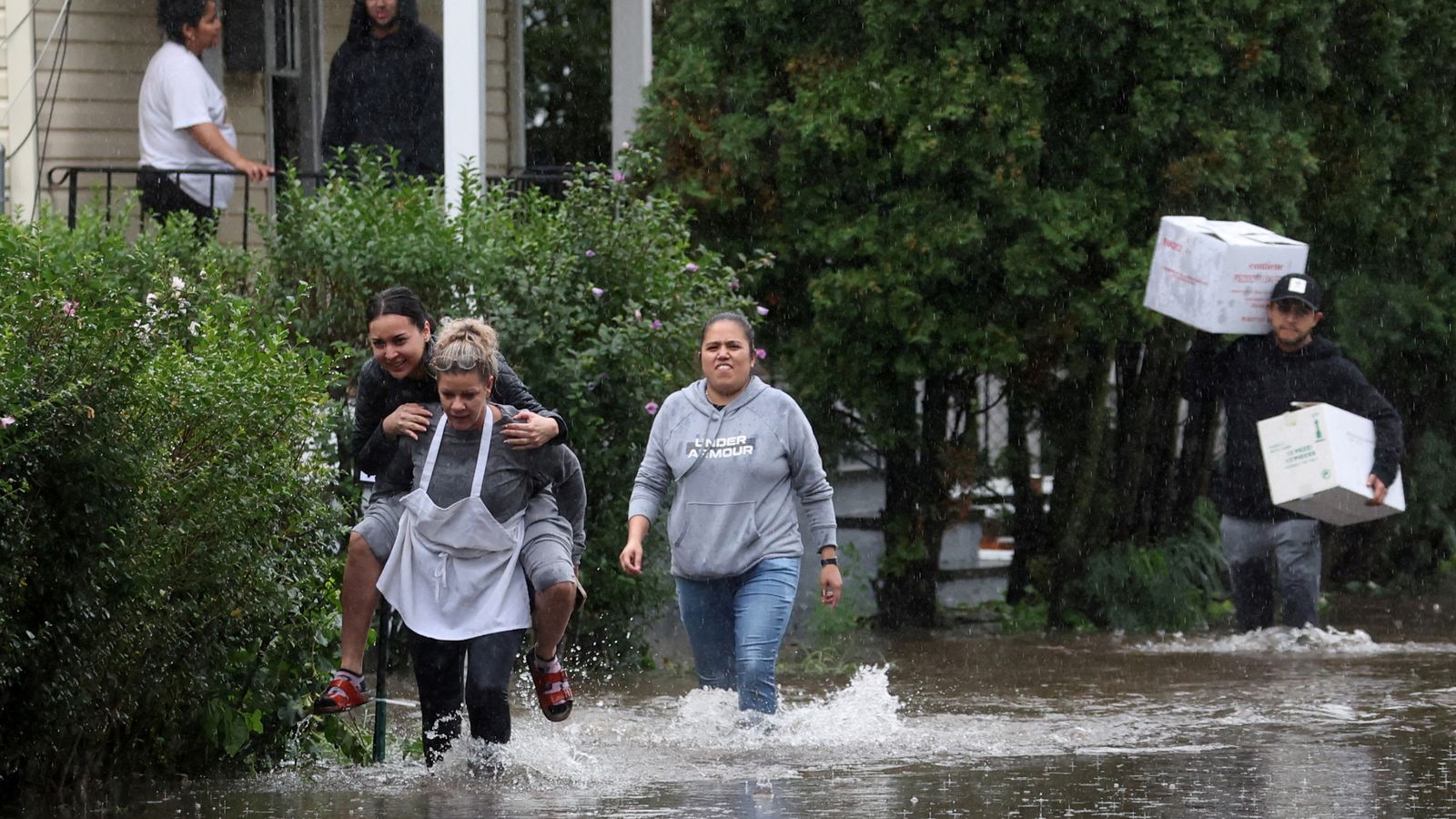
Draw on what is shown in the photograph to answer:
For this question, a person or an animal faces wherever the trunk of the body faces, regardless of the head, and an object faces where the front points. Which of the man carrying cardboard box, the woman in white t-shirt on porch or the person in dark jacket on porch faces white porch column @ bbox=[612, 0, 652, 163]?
the woman in white t-shirt on porch

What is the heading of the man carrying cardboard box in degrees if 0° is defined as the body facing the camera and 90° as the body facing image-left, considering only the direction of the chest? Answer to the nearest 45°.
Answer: approximately 0°

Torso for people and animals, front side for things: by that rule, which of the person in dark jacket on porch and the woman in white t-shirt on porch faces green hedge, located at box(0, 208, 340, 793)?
the person in dark jacket on porch

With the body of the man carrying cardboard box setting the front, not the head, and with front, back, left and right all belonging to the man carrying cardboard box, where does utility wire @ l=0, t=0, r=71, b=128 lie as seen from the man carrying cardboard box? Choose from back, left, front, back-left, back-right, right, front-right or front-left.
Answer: right

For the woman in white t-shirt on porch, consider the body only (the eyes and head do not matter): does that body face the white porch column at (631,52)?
yes

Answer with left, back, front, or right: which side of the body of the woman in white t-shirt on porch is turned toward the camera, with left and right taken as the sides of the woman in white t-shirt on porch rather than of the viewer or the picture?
right

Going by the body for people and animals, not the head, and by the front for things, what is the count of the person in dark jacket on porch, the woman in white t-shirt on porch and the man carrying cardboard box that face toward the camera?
2

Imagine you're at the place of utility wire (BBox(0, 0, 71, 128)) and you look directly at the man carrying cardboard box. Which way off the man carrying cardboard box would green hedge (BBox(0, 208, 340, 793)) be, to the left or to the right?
right

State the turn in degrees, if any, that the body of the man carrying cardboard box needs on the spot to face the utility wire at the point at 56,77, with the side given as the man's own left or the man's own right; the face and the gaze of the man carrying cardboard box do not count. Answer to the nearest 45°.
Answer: approximately 90° to the man's own right

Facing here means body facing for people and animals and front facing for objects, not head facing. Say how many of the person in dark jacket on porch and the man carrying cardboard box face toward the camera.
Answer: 2

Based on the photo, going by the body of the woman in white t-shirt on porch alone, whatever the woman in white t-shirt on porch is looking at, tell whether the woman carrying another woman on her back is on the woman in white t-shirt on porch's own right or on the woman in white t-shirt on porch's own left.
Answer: on the woman in white t-shirt on porch's own right

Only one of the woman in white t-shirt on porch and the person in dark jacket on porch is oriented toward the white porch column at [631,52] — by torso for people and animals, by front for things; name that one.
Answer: the woman in white t-shirt on porch

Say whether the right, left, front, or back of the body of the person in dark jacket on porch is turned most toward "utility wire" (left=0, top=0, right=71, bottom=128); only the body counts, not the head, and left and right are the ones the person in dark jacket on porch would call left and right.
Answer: right

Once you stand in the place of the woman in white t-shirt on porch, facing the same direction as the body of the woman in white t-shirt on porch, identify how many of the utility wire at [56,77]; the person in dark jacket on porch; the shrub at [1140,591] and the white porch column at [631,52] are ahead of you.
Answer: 3

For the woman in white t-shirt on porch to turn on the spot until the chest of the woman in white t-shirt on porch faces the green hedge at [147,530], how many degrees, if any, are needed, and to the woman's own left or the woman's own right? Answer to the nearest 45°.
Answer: approximately 90° to the woman's own right

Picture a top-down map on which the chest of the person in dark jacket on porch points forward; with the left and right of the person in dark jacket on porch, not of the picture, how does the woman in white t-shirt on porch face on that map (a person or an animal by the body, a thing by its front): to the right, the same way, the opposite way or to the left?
to the left

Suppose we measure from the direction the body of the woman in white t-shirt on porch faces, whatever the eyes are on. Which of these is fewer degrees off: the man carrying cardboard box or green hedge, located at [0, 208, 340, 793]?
the man carrying cardboard box
